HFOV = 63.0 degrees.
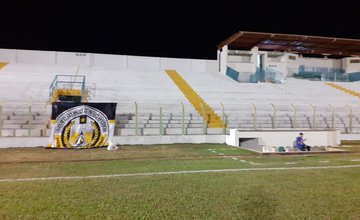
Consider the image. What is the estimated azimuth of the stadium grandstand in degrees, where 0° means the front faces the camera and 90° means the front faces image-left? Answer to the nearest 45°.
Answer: approximately 0°

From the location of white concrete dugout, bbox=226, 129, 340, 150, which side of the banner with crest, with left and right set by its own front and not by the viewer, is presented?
left

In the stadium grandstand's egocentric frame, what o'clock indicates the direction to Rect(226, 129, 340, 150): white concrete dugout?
The white concrete dugout is roughly at 11 o'clock from the stadium grandstand.

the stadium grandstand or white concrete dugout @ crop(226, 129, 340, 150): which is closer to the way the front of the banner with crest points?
the white concrete dugout

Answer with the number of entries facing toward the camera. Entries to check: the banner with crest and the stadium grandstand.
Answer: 2
